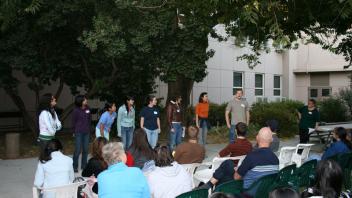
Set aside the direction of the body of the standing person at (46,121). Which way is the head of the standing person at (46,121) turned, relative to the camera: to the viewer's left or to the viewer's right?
to the viewer's right

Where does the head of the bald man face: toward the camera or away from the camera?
away from the camera

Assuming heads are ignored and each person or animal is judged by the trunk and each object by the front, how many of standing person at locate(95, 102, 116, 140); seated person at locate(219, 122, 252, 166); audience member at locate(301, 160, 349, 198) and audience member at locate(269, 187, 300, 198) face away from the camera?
3

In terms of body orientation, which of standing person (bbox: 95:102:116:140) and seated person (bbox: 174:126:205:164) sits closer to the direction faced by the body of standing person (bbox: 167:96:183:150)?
the seated person

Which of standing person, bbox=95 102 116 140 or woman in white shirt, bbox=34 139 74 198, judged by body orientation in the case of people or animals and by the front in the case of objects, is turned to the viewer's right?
the standing person

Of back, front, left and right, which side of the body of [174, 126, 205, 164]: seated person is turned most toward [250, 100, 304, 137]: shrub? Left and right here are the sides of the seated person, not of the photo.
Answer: front

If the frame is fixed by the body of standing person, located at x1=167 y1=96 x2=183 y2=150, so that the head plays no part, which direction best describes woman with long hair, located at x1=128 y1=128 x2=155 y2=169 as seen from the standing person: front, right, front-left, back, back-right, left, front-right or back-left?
front-right

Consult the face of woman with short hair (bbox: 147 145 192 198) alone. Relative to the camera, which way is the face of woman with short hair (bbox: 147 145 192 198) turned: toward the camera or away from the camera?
away from the camera

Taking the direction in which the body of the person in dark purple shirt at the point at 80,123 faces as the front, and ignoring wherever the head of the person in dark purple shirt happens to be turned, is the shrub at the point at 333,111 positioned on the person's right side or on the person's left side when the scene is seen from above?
on the person's left side

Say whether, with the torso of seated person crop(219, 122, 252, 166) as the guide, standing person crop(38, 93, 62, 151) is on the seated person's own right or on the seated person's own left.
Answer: on the seated person's own left

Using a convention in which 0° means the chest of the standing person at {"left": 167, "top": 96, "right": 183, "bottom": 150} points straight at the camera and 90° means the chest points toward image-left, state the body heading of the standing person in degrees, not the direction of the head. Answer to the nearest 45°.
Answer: approximately 315°

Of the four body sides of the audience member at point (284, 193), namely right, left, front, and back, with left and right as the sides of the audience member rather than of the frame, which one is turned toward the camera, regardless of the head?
back

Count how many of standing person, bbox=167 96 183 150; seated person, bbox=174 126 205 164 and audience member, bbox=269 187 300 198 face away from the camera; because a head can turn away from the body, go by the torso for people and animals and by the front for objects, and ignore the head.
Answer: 2

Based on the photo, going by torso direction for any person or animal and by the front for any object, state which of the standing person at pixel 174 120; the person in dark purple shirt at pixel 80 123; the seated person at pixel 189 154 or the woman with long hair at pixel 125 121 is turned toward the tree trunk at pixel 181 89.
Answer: the seated person

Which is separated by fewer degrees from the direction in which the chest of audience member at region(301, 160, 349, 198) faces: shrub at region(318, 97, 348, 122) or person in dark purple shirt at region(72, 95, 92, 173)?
the shrub

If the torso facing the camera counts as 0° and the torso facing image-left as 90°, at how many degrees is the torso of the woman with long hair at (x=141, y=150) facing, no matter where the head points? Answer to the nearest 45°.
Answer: approximately 180°
